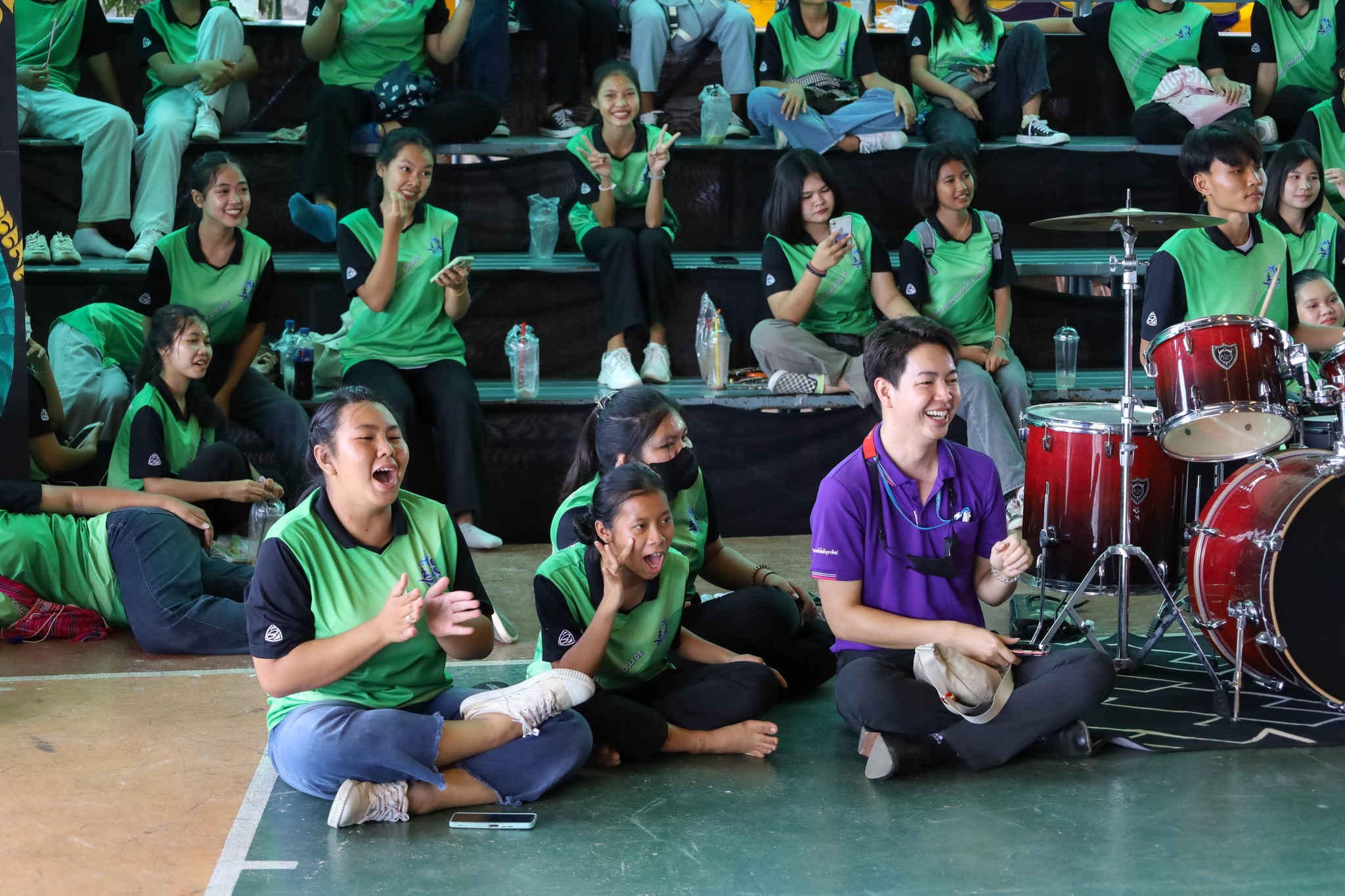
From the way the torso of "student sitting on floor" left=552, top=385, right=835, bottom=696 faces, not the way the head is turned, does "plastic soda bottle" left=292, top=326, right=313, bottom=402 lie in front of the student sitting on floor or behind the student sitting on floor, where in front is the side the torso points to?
behind

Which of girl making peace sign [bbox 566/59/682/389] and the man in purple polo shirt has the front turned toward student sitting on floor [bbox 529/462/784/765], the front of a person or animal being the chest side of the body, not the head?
the girl making peace sign

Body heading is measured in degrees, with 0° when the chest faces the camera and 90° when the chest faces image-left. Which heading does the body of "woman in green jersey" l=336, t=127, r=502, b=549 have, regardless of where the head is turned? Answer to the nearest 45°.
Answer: approximately 315°

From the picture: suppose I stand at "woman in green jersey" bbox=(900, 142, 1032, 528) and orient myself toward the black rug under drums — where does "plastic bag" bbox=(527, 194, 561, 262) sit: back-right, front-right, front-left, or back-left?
back-right

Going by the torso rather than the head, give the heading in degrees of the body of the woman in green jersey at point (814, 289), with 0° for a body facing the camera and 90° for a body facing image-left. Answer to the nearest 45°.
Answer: approximately 315°

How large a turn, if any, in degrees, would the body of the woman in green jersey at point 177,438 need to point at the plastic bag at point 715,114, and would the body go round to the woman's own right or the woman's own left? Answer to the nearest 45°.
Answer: approximately 90° to the woman's own left
